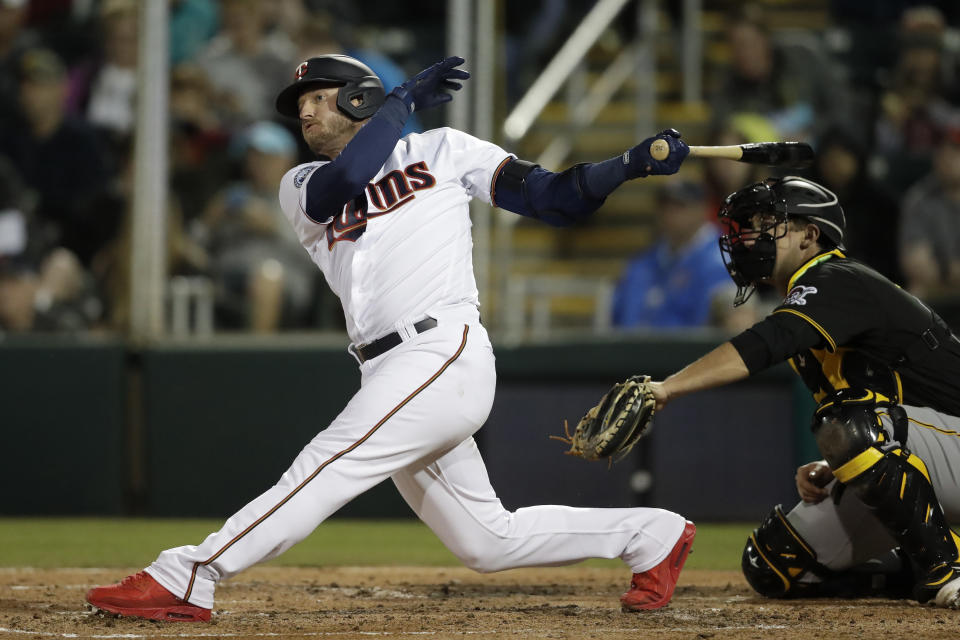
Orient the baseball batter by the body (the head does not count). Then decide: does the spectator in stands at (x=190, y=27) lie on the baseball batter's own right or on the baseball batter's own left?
on the baseball batter's own right

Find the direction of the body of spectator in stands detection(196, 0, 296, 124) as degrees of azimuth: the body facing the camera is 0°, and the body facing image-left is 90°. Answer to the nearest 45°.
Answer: approximately 0°

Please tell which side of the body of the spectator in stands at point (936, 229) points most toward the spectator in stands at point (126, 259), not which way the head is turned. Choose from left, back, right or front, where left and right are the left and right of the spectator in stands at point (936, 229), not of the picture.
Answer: right

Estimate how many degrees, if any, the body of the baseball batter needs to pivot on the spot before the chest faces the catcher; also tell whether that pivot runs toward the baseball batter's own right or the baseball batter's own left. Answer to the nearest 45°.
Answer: approximately 135° to the baseball batter's own left

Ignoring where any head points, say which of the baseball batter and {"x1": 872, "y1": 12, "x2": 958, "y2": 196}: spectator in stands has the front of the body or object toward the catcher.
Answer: the spectator in stands

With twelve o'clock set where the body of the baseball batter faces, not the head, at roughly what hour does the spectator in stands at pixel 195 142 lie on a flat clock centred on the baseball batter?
The spectator in stands is roughly at 4 o'clock from the baseball batter.

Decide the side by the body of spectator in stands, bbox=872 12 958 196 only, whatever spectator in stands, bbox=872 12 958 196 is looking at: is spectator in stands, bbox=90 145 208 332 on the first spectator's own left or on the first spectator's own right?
on the first spectator's own right

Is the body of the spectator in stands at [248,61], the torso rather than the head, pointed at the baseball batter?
yes

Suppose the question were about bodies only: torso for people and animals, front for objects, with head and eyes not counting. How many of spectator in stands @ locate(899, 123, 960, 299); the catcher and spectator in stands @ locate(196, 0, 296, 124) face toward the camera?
2

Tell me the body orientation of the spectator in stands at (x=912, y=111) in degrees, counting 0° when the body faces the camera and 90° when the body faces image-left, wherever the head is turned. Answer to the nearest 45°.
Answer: approximately 0°

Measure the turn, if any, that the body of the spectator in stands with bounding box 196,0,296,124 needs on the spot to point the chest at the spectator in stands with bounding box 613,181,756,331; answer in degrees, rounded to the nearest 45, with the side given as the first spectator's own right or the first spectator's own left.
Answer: approximately 45° to the first spectator's own left

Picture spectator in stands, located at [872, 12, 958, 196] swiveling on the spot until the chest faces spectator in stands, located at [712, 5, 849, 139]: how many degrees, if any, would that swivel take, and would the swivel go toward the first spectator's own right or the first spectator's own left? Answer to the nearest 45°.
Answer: approximately 90° to the first spectator's own right

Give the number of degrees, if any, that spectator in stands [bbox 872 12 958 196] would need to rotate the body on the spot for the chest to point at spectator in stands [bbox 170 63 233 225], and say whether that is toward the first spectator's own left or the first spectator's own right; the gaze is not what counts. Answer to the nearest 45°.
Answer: approximately 90° to the first spectator's own right

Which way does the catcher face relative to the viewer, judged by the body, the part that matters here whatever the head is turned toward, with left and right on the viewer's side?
facing to the left of the viewer
